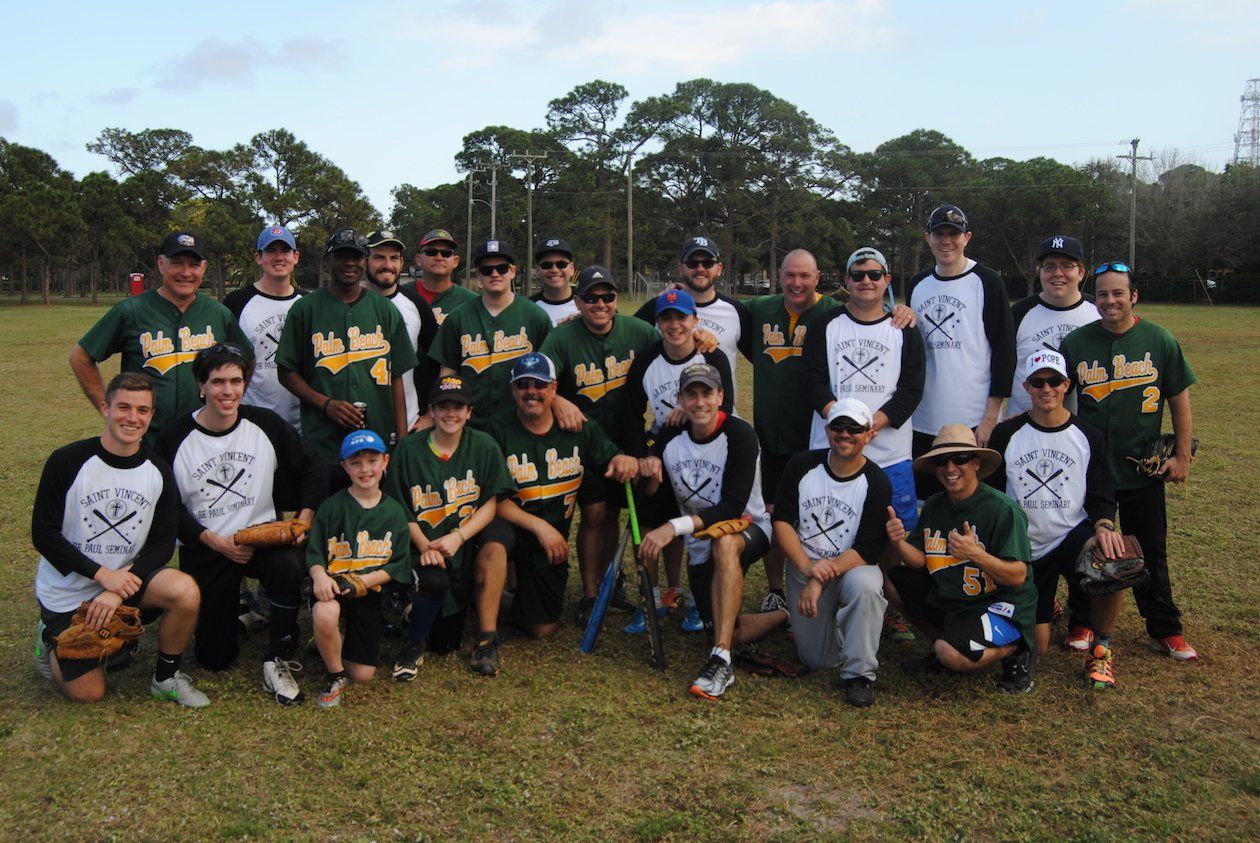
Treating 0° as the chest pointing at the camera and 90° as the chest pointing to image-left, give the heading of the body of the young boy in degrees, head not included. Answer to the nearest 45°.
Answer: approximately 0°
